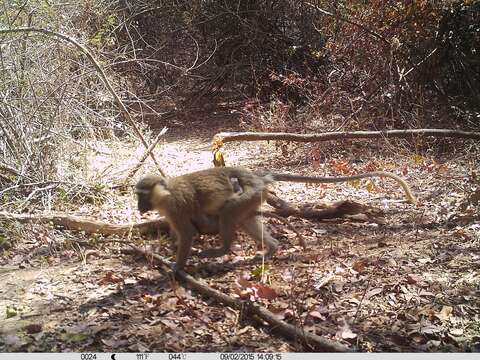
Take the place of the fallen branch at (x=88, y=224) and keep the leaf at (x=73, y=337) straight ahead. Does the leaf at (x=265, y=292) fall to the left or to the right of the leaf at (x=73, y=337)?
left

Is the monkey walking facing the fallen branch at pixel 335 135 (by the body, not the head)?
no

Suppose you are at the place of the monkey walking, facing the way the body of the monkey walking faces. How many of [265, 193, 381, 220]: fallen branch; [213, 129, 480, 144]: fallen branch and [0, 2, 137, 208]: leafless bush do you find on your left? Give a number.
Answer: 0

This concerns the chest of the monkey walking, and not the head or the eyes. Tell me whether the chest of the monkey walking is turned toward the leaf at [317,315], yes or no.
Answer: no

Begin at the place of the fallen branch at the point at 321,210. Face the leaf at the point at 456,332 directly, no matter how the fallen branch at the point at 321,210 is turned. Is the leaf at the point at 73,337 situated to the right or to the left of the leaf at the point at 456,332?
right

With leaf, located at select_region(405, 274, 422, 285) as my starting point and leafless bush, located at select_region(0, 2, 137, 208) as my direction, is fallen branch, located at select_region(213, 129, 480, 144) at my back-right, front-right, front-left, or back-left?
front-right

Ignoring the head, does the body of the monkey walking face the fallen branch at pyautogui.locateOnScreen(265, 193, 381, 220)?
no

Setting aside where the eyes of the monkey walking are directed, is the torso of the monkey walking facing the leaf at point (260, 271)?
no

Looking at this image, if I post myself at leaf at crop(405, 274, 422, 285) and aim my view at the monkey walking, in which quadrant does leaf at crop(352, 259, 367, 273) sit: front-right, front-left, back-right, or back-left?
front-right

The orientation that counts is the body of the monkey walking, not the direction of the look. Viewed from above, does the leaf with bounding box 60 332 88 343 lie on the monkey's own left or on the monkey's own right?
on the monkey's own left

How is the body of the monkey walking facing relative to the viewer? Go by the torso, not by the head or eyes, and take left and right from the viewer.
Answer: facing to the left of the viewer

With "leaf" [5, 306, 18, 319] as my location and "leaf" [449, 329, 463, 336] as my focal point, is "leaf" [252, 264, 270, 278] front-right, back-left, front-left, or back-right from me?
front-left

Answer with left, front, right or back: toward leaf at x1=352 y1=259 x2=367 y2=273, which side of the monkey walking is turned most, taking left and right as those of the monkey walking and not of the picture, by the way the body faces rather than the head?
back

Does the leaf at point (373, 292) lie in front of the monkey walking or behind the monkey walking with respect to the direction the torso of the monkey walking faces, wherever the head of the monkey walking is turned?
behind

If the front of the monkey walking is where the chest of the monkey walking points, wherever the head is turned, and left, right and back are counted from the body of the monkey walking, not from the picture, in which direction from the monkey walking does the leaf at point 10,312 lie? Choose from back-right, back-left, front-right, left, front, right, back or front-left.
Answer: front-left

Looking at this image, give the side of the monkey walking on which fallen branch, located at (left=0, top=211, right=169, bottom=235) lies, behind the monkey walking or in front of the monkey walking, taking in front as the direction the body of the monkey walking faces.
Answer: in front
